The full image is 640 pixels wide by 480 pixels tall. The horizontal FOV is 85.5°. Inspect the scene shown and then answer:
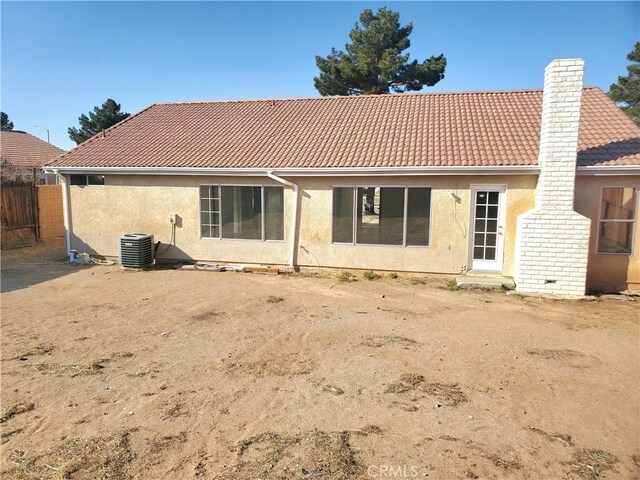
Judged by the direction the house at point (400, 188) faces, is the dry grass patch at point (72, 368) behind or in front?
behind

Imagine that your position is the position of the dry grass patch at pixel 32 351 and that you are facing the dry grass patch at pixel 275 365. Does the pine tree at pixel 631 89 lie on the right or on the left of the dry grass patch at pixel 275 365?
left

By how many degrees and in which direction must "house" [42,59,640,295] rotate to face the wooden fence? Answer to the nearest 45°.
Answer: approximately 90° to its left

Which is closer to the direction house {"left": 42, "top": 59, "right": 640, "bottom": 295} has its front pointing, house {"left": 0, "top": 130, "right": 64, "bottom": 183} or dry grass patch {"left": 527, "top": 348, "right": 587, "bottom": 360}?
the house

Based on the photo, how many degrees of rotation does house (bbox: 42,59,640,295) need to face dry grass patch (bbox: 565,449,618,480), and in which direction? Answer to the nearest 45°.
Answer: approximately 180°

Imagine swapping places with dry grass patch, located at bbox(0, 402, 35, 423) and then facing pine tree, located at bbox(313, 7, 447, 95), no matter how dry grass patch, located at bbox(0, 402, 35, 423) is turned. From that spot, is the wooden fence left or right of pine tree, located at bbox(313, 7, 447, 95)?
left

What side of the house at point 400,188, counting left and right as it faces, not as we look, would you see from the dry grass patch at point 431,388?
back

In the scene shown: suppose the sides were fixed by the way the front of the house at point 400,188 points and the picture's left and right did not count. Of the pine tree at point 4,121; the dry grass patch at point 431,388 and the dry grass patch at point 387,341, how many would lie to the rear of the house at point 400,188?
2

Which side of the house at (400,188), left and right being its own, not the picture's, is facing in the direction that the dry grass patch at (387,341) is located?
back

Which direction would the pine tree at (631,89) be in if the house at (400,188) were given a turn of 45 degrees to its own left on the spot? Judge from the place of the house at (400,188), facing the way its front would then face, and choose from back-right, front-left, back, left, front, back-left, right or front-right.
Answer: right

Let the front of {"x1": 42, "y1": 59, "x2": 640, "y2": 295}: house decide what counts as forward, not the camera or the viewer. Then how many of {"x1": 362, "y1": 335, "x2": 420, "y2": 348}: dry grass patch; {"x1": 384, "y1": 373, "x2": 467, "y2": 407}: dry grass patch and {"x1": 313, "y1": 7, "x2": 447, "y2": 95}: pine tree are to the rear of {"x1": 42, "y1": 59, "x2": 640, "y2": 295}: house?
2

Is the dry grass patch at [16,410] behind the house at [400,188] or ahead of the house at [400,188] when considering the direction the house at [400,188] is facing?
behind

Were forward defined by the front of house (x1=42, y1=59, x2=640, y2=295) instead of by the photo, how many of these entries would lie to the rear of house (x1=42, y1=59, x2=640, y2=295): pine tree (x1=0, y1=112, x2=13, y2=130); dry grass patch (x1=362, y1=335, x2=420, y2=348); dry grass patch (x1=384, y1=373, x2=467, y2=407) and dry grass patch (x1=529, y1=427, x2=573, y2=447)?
3

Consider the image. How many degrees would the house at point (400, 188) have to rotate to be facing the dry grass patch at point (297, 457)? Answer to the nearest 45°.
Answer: approximately 180°

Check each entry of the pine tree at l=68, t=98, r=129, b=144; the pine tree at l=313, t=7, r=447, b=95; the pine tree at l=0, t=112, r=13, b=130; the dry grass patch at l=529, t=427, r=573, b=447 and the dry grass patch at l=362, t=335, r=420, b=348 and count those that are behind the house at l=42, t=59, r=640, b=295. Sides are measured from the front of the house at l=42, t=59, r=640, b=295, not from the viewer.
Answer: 2

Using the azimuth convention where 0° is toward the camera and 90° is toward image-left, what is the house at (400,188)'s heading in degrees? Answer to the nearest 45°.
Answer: approximately 180°

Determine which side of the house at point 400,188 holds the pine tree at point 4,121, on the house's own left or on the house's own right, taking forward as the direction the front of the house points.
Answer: on the house's own left

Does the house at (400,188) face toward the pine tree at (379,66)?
yes
